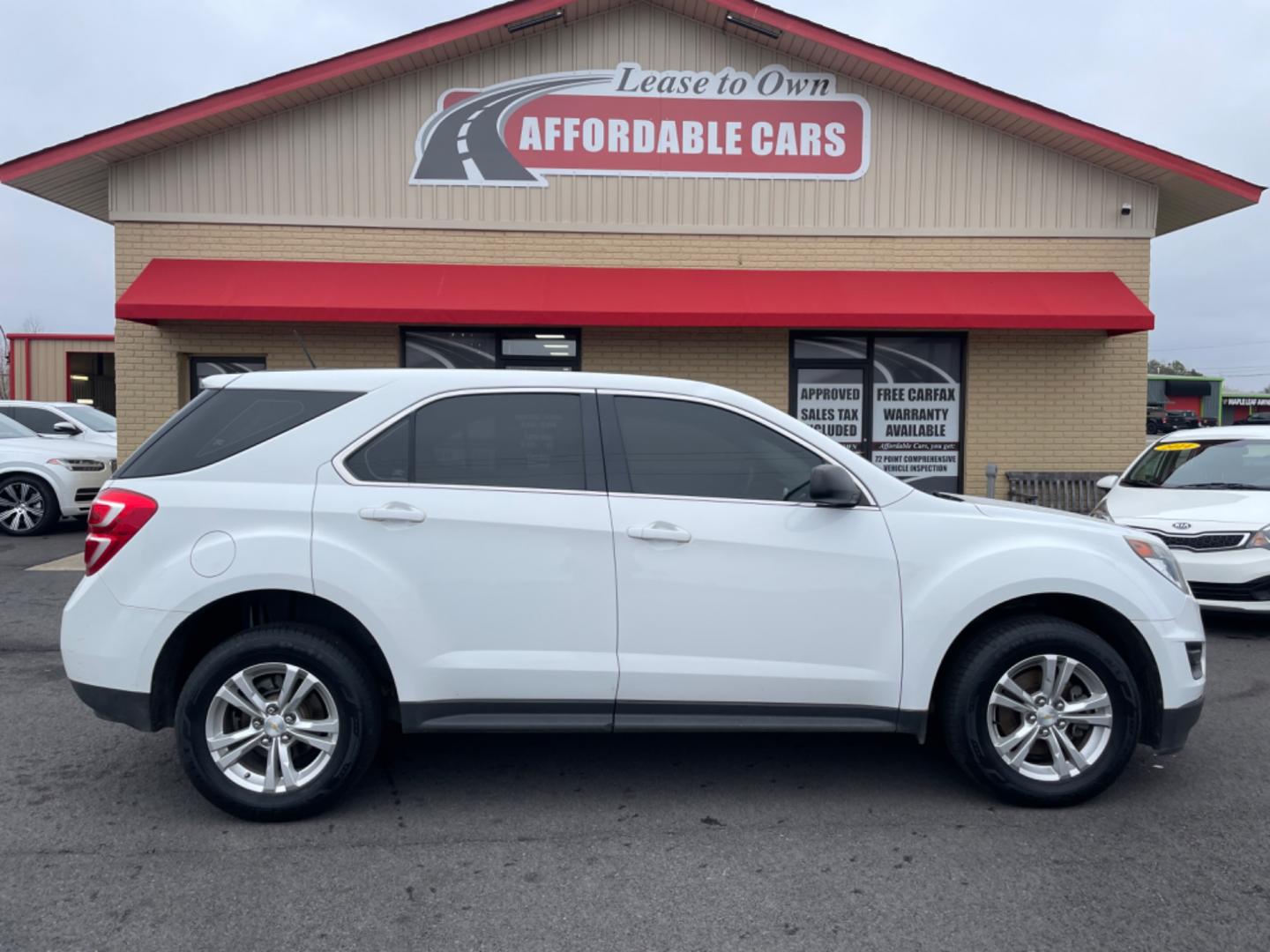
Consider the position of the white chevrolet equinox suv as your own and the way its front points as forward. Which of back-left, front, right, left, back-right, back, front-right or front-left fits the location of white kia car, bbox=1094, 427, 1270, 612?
front-left

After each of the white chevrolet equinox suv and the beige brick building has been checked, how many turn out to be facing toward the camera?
1

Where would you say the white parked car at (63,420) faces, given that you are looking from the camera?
facing the viewer and to the right of the viewer

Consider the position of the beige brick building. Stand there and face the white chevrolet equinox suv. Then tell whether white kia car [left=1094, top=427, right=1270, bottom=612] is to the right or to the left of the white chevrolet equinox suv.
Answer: left

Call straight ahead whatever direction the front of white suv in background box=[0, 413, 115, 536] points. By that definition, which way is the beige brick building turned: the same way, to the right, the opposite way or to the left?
to the right

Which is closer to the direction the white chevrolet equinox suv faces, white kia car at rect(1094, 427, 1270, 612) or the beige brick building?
the white kia car

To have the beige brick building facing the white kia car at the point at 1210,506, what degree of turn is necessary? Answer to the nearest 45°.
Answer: approximately 45° to its left

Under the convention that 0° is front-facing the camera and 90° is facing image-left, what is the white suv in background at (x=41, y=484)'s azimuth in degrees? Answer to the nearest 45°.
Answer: approximately 315°

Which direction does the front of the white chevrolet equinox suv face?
to the viewer's right

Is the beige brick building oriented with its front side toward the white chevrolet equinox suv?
yes

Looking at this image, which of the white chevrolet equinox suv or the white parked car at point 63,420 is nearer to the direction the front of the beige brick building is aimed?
the white chevrolet equinox suv

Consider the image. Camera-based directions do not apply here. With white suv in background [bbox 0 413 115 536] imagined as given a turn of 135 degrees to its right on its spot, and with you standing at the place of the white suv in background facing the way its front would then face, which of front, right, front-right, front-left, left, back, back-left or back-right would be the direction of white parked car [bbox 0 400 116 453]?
right

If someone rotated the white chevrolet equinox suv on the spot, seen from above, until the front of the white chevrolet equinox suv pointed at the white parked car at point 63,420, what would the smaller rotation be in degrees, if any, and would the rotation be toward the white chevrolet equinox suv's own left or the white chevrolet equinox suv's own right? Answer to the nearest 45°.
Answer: approximately 135° to the white chevrolet equinox suv's own left
